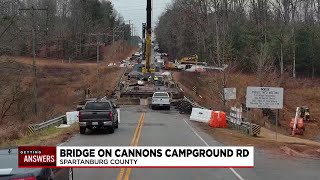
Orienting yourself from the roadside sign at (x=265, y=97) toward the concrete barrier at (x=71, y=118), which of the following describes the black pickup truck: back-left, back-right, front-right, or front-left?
front-left

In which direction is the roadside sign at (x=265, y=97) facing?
toward the camera

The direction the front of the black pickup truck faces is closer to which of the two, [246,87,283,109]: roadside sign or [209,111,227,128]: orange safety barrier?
the orange safety barrier

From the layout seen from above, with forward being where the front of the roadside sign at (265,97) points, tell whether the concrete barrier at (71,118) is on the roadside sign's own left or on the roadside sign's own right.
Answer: on the roadside sign's own right
